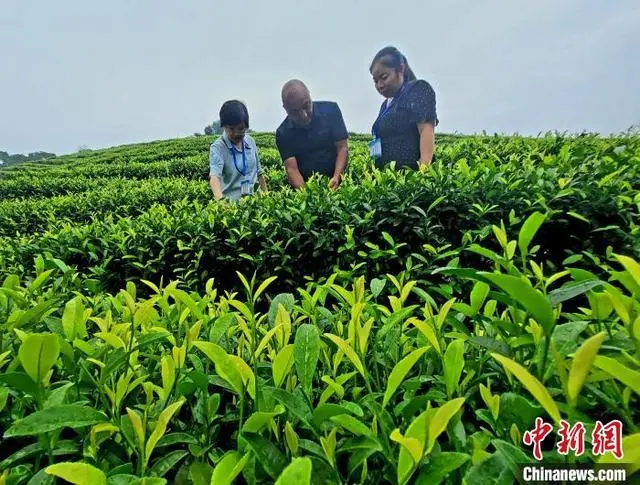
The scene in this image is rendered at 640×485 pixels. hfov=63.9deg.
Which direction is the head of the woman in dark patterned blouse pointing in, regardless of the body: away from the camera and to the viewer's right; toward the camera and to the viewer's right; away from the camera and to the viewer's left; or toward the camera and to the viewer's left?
toward the camera and to the viewer's left

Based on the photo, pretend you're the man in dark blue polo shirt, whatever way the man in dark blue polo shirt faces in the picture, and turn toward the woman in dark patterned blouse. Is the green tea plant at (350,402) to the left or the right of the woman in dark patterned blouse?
right

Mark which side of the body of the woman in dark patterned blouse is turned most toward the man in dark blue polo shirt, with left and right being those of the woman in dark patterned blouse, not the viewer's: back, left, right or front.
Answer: right

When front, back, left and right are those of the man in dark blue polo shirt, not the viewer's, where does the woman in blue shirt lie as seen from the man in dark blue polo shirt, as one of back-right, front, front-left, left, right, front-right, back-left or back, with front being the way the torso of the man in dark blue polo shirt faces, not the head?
right

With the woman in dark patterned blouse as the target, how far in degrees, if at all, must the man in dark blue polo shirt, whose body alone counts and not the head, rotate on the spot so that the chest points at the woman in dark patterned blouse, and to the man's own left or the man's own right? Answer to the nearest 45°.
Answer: approximately 45° to the man's own left

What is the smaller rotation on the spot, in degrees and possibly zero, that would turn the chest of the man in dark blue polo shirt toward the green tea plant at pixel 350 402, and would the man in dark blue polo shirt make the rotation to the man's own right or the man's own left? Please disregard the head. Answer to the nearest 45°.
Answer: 0° — they already face it

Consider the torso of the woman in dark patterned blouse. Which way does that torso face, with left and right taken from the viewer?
facing the viewer and to the left of the viewer

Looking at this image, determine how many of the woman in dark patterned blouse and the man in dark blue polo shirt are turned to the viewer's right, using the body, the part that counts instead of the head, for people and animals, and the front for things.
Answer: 0

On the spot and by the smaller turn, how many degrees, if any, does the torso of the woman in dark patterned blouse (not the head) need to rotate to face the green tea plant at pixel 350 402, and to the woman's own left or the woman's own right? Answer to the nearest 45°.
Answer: approximately 45° to the woman's own left

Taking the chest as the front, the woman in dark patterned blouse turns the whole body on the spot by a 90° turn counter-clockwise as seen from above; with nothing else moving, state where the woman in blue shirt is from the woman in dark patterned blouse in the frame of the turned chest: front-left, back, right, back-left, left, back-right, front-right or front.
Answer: back-right

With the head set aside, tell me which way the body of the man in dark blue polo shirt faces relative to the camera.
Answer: toward the camera

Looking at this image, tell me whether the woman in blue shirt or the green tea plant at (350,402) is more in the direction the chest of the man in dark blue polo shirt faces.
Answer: the green tea plant
